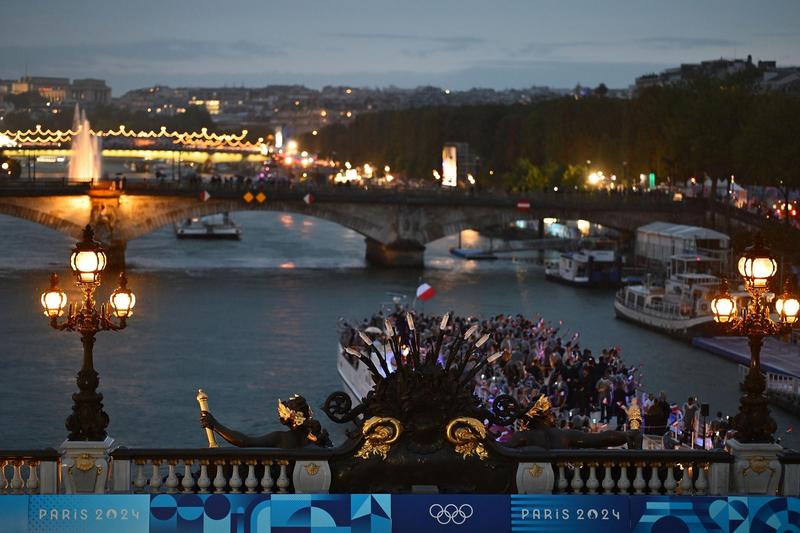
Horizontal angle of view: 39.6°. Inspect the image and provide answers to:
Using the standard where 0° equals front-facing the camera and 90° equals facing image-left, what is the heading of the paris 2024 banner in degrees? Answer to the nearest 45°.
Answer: approximately 0°

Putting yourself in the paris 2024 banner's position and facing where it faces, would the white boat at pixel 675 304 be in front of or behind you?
behind

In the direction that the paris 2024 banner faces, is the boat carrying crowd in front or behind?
behind

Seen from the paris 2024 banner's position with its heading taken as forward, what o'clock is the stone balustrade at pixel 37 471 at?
The stone balustrade is roughly at 3 o'clock from the paris 2024 banner.

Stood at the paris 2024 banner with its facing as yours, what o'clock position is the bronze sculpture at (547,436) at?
The bronze sculpture is roughly at 8 o'clock from the paris 2024 banner.
